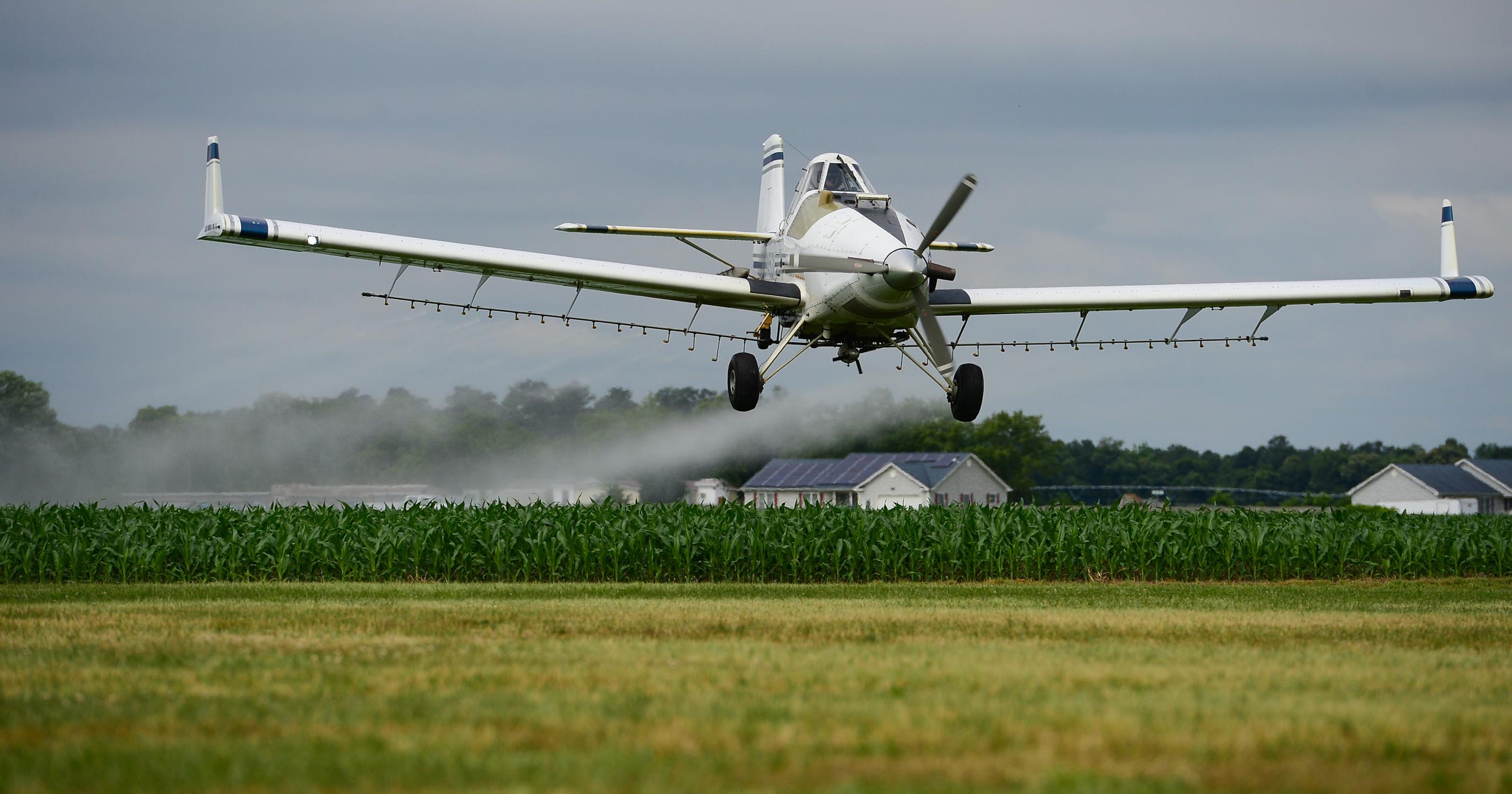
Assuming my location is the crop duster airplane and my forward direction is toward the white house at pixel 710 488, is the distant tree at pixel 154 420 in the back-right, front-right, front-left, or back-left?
front-left

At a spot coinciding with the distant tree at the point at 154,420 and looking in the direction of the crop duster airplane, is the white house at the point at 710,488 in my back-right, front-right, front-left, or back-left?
front-left

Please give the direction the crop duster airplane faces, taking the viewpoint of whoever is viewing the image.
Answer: facing the viewer

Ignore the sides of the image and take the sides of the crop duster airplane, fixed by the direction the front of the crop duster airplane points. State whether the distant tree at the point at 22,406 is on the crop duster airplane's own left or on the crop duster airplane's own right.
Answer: on the crop duster airplane's own right

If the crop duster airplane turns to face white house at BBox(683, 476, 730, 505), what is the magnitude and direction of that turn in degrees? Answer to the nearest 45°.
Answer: approximately 180°
